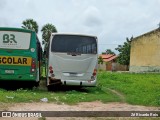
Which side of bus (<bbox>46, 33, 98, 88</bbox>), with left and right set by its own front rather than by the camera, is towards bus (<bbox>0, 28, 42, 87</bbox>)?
left

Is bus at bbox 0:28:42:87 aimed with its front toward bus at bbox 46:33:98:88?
no

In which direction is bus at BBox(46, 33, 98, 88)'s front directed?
away from the camera

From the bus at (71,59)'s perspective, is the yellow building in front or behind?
in front

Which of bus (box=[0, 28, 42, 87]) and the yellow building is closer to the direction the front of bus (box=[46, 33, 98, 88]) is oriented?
the yellow building
